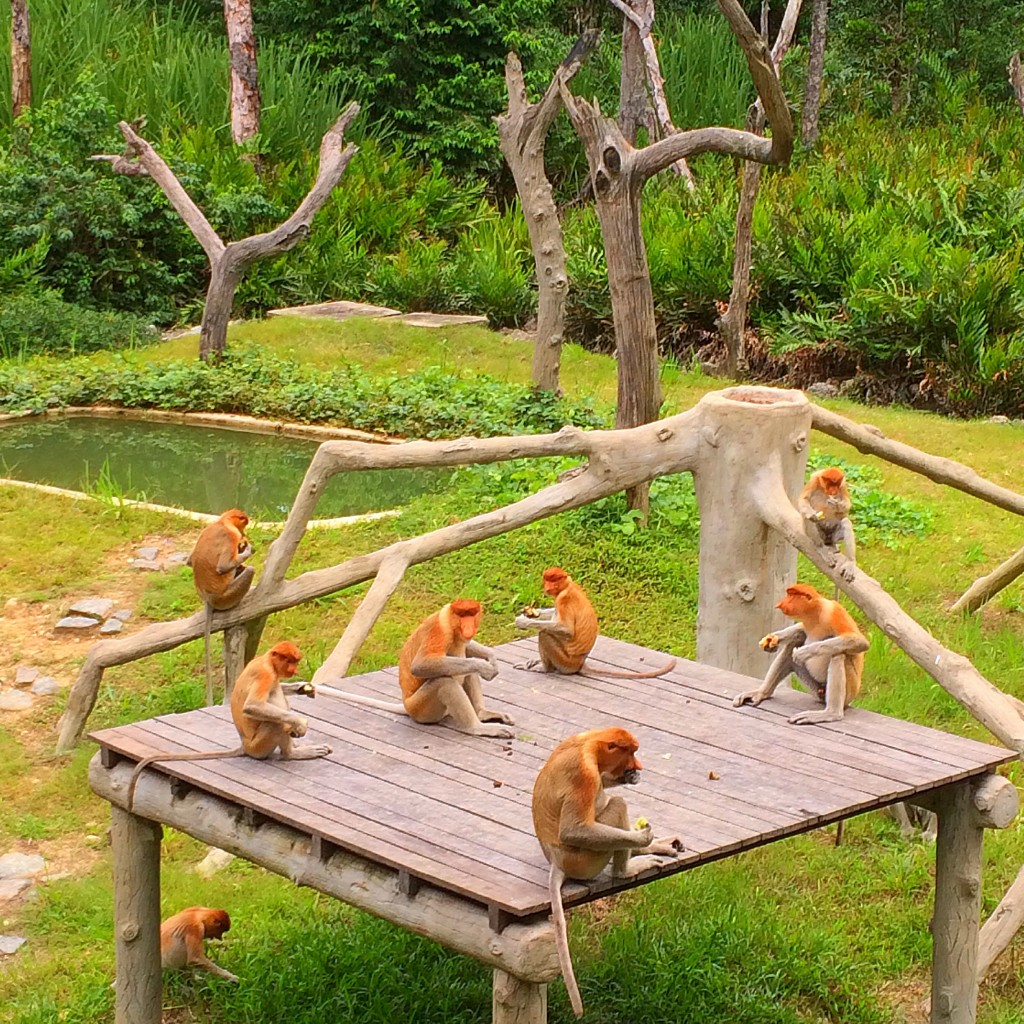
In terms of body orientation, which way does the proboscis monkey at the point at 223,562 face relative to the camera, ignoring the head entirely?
to the viewer's right

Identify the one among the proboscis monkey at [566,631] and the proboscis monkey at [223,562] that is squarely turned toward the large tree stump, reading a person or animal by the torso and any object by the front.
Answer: the proboscis monkey at [223,562]

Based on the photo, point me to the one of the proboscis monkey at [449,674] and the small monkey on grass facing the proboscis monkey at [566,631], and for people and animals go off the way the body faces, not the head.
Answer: the small monkey on grass

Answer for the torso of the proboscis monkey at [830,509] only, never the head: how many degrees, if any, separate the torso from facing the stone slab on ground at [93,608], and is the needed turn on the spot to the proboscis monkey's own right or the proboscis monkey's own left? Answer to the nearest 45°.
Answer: approximately 135° to the proboscis monkey's own right

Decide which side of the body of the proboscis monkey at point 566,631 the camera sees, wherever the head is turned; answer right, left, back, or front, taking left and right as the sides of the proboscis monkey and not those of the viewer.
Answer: left

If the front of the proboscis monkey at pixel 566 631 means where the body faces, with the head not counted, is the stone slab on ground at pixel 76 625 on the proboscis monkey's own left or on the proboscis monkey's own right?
on the proboscis monkey's own right

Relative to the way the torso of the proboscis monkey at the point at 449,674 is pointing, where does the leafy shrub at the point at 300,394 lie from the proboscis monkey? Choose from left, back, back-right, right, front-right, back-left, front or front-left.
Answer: back-left

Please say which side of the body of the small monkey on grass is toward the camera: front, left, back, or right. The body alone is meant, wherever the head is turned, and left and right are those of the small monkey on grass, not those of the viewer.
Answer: right

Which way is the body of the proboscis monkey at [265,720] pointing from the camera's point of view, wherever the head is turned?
to the viewer's right

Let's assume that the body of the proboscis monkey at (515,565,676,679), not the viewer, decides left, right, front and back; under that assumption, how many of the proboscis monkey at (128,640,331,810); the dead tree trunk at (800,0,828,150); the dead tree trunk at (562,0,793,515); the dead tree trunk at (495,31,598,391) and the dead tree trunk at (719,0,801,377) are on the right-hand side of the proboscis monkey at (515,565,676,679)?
4

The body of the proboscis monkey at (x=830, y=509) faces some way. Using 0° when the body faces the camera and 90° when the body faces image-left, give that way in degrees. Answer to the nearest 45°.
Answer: approximately 0°
